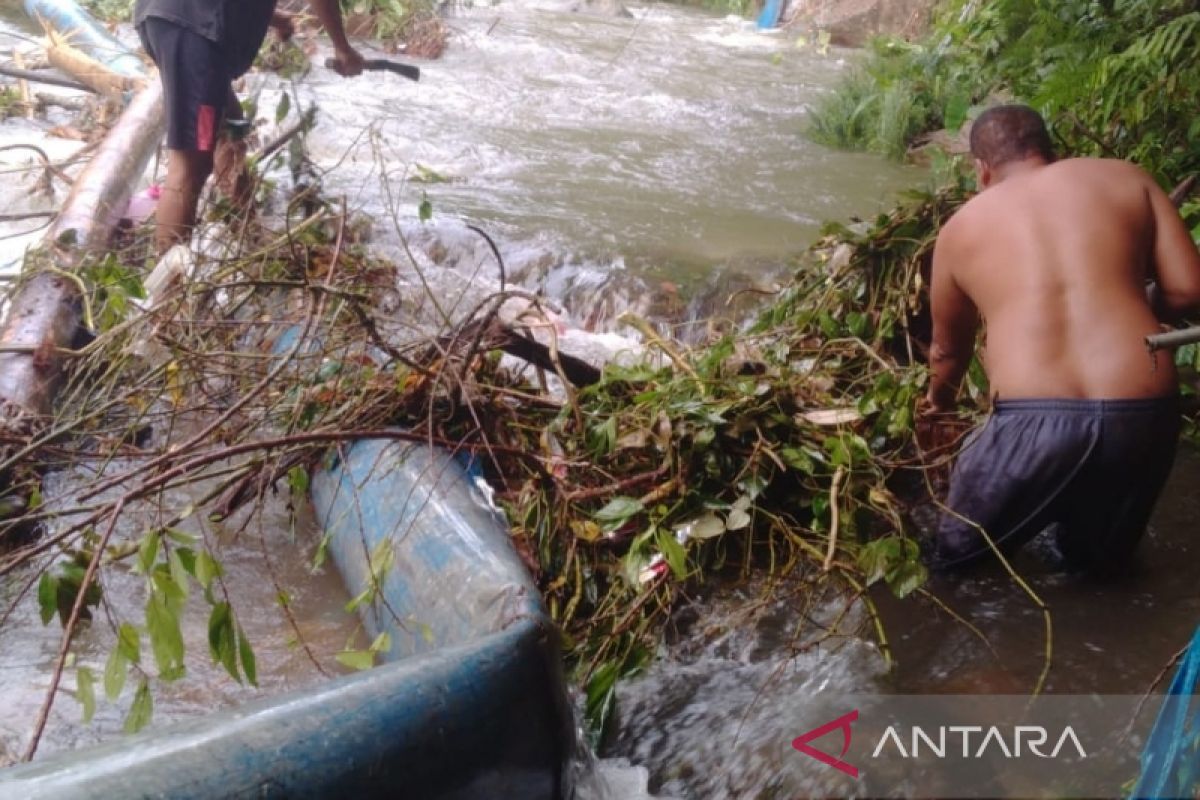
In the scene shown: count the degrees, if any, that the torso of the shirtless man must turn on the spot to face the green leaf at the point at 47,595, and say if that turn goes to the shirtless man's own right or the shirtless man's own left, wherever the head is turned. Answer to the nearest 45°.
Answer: approximately 135° to the shirtless man's own left

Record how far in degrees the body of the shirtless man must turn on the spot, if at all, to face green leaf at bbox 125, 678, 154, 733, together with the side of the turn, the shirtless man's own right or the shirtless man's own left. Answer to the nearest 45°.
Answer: approximately 135° to the shirtless man's own left

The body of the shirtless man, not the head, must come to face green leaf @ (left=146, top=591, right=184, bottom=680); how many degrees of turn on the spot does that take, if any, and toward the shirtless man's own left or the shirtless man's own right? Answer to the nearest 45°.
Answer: approximately 135° to the shirtless man's own left

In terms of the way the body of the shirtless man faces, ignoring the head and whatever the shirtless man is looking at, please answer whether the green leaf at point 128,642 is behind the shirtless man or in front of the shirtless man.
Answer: behind

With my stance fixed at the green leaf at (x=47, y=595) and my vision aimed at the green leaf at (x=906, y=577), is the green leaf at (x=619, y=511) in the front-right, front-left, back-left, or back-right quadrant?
front-left

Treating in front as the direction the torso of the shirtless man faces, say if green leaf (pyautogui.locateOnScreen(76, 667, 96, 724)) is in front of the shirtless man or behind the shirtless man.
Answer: behind

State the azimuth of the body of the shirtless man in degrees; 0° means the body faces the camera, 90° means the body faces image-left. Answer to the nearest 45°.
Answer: approximately 180°

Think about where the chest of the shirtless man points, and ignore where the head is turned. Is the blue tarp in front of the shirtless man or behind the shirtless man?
behind

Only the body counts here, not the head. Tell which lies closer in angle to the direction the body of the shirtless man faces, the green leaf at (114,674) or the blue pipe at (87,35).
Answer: the blue pipe

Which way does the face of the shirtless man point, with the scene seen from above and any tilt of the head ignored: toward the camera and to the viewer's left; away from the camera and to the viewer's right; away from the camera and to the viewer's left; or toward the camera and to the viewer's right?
away from the camera and to the viewer's left
